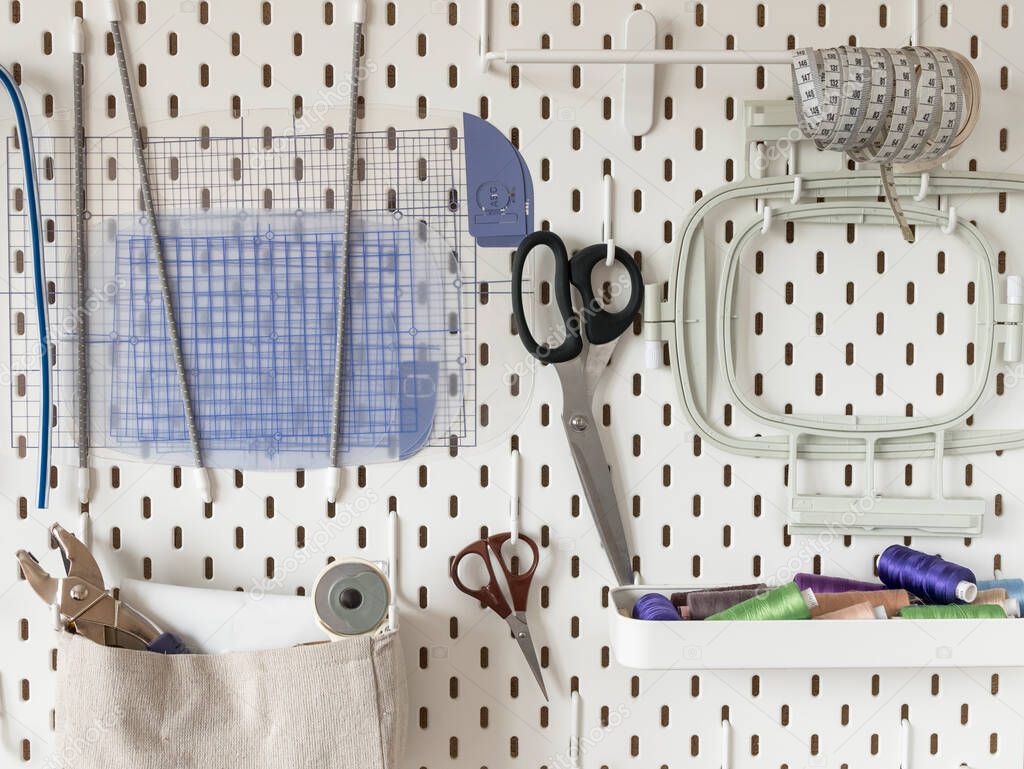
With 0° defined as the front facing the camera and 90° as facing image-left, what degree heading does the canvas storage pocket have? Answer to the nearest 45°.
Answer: approximately 0°

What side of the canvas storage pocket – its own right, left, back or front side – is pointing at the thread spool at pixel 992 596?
left

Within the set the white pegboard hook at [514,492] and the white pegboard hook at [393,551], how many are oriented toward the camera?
2
